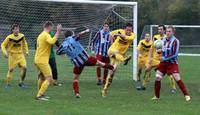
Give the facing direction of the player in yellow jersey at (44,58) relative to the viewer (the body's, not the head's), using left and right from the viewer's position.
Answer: facing to the right of the viewer

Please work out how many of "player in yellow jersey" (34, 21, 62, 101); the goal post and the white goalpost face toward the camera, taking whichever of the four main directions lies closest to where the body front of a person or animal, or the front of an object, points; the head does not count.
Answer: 2

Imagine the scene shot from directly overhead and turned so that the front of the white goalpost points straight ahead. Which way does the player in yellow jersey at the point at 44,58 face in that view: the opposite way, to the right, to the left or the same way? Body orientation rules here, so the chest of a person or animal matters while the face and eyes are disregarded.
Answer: to the left

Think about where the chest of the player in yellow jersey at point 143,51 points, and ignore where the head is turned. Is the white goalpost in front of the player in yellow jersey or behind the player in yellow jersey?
behind

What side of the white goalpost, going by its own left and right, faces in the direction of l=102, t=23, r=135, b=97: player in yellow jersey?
front

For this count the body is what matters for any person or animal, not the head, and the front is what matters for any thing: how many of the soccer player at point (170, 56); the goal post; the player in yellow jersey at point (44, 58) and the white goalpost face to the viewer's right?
1

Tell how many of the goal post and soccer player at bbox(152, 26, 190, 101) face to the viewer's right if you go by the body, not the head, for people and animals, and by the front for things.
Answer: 0

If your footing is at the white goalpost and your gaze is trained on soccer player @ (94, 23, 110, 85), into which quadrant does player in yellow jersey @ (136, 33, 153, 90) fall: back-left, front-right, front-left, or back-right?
front-left

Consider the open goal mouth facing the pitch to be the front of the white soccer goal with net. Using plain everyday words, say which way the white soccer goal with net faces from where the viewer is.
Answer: facing the viewer
